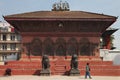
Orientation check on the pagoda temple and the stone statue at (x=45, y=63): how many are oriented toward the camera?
2

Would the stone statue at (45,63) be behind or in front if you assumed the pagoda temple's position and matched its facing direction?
in front

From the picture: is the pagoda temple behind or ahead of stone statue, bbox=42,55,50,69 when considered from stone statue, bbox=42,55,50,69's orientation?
behind

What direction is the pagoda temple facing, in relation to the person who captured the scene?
facing the viewer
